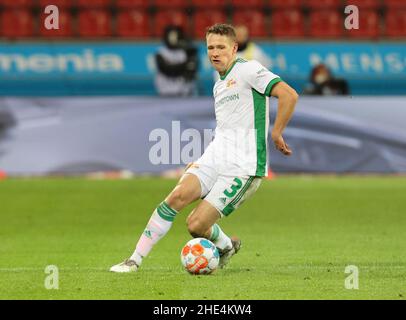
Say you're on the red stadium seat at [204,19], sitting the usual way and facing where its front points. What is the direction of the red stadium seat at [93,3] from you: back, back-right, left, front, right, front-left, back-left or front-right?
right

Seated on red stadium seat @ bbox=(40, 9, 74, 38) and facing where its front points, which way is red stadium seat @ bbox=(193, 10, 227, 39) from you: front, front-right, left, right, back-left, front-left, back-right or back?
left

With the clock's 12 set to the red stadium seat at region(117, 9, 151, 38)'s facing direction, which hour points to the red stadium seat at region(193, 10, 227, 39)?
the red stadium seat at region(193, 10, 227, 39) is roughly at 9 o'clock from the red stadium seat at region(117, 9, 151, 38).

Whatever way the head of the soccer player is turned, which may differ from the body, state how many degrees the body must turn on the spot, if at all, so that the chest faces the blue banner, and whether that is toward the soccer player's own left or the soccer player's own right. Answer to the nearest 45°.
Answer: approximately 135° to the soccer player's own right

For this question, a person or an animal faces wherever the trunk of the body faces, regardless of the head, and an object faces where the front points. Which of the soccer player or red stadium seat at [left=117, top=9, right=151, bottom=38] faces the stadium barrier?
the red stadium seat

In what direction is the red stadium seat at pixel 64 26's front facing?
toward the camera

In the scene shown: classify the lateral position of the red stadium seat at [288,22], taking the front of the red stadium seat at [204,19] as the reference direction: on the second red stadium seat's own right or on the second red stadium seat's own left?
on the second red stadium seat's own left

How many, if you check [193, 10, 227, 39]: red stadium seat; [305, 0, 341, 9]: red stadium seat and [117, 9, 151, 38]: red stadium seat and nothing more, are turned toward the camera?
3

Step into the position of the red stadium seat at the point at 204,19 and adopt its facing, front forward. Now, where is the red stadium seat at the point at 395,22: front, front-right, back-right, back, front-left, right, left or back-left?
left

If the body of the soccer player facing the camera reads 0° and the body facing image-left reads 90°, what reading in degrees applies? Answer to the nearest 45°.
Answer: approximately 45°

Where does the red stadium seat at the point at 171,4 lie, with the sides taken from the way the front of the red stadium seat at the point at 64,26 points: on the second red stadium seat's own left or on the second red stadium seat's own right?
on the second red stadium seat's own left

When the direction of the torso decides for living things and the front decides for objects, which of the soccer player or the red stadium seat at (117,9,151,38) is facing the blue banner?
the red stadium seat

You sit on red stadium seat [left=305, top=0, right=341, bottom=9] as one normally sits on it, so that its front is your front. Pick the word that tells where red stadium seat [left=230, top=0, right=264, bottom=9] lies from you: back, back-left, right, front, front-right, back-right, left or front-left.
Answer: right

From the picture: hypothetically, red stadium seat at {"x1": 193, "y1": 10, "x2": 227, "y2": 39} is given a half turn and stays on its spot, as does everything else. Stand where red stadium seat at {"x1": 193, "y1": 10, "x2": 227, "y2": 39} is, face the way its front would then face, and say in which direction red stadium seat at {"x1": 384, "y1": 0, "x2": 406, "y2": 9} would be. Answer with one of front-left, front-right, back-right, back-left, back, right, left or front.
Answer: right

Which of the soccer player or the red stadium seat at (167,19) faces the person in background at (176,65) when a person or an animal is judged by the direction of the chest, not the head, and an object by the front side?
the red stadium seat

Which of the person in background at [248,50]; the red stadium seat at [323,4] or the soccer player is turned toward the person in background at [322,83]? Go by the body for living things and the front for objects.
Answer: the red stadium seat
